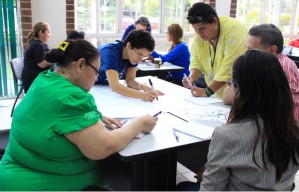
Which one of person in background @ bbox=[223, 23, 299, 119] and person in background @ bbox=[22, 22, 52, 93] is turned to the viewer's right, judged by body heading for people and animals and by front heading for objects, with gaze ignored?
person in background @ bbox=[22, 22, 52, 93]

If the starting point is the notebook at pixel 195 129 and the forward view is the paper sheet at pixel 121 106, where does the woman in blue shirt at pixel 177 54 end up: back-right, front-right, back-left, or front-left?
front-right

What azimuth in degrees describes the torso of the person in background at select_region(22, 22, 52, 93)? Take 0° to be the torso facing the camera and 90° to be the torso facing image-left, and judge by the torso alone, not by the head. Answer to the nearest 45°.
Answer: approximately 270°

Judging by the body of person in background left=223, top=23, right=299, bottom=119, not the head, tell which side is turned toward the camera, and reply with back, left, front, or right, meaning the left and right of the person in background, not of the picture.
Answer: left

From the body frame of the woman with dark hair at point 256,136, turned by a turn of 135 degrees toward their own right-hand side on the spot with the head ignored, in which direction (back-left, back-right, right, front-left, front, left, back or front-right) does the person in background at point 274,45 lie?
left

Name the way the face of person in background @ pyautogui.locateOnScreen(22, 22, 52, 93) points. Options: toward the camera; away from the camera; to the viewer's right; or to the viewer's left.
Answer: to the viewer's right

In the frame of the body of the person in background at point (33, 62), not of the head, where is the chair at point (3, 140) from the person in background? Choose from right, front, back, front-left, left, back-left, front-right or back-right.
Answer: right

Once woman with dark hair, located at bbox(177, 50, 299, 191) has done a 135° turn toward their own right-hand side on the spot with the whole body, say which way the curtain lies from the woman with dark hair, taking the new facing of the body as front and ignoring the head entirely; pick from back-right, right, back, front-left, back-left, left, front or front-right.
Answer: back-left

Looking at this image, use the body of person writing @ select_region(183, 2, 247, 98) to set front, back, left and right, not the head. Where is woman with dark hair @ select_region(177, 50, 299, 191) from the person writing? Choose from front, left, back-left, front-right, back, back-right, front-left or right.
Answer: front-left
